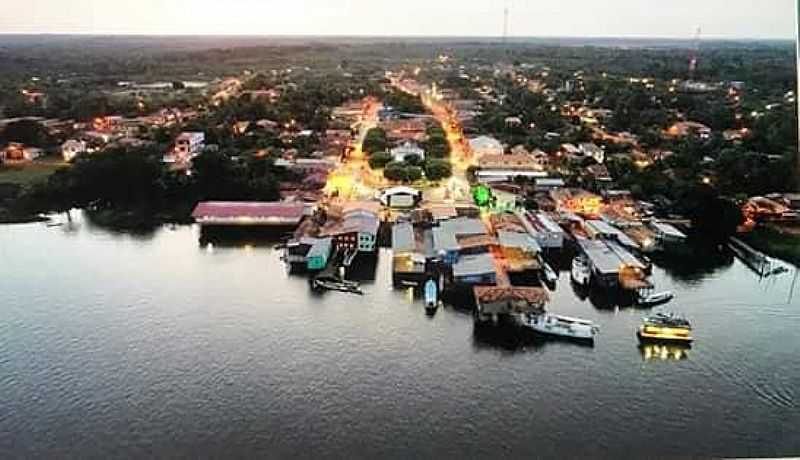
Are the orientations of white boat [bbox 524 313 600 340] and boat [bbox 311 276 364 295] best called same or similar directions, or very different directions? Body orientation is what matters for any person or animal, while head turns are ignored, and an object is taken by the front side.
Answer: very different directions

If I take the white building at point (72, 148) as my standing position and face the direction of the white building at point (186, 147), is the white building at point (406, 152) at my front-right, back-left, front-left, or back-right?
front-right

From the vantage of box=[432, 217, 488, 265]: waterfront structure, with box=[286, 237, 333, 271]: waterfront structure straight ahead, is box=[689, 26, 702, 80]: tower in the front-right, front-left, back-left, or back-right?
back-right
